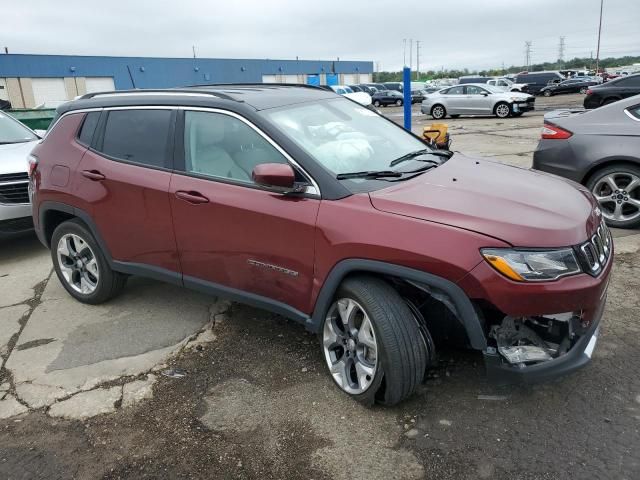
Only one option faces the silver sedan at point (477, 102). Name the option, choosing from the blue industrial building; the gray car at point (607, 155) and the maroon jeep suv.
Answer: the blue industrial building

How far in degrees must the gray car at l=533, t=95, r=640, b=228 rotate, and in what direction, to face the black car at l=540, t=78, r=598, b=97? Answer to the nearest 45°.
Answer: approximately 90° to its left

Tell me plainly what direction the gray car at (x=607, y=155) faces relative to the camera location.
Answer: facing to the right of the viewer

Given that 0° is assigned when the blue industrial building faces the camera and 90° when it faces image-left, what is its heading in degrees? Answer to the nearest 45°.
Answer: approximately 315°

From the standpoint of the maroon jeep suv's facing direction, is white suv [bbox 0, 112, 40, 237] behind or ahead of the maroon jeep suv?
behind

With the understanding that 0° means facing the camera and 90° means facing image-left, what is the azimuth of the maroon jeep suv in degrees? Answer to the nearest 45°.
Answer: approximately 315°

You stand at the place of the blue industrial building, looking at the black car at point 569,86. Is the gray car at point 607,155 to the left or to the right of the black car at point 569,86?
right

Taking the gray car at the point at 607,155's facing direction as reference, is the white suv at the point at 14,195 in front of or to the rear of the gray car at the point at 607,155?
to the rear

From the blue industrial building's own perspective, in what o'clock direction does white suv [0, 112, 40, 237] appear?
The white suv is roughly at 1 o'clock from the blue industrial building.

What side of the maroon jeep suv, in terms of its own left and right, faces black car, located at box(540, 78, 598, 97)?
left

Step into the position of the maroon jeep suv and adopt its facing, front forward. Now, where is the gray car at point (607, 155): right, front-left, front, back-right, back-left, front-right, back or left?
left
